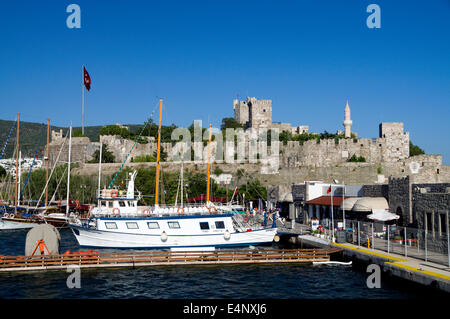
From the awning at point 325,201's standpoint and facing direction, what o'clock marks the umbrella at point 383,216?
The umbrella is roughly at 10 o'clock from the awning.

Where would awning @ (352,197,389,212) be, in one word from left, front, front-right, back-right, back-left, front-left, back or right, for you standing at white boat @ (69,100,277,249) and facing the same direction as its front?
back

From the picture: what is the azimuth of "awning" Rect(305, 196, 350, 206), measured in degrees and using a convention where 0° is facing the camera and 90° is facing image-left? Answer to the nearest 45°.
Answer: approximately 45°

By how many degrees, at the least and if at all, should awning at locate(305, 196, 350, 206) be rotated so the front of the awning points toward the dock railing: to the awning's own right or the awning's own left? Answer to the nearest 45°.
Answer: approximately 45° to the awning's own left

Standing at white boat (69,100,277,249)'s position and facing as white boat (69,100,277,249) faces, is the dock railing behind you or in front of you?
behind

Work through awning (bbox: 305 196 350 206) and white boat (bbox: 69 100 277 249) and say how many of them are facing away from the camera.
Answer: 0

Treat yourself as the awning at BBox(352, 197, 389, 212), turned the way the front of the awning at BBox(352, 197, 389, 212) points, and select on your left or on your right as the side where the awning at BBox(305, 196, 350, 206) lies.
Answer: on your right

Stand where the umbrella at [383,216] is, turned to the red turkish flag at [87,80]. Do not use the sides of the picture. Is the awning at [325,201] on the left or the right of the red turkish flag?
right

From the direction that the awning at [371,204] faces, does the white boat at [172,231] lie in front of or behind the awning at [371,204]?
in front

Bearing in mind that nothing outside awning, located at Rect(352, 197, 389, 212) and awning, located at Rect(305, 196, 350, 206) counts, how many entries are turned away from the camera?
0

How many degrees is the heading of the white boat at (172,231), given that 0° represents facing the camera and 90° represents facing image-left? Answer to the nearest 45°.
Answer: approximately 90°
